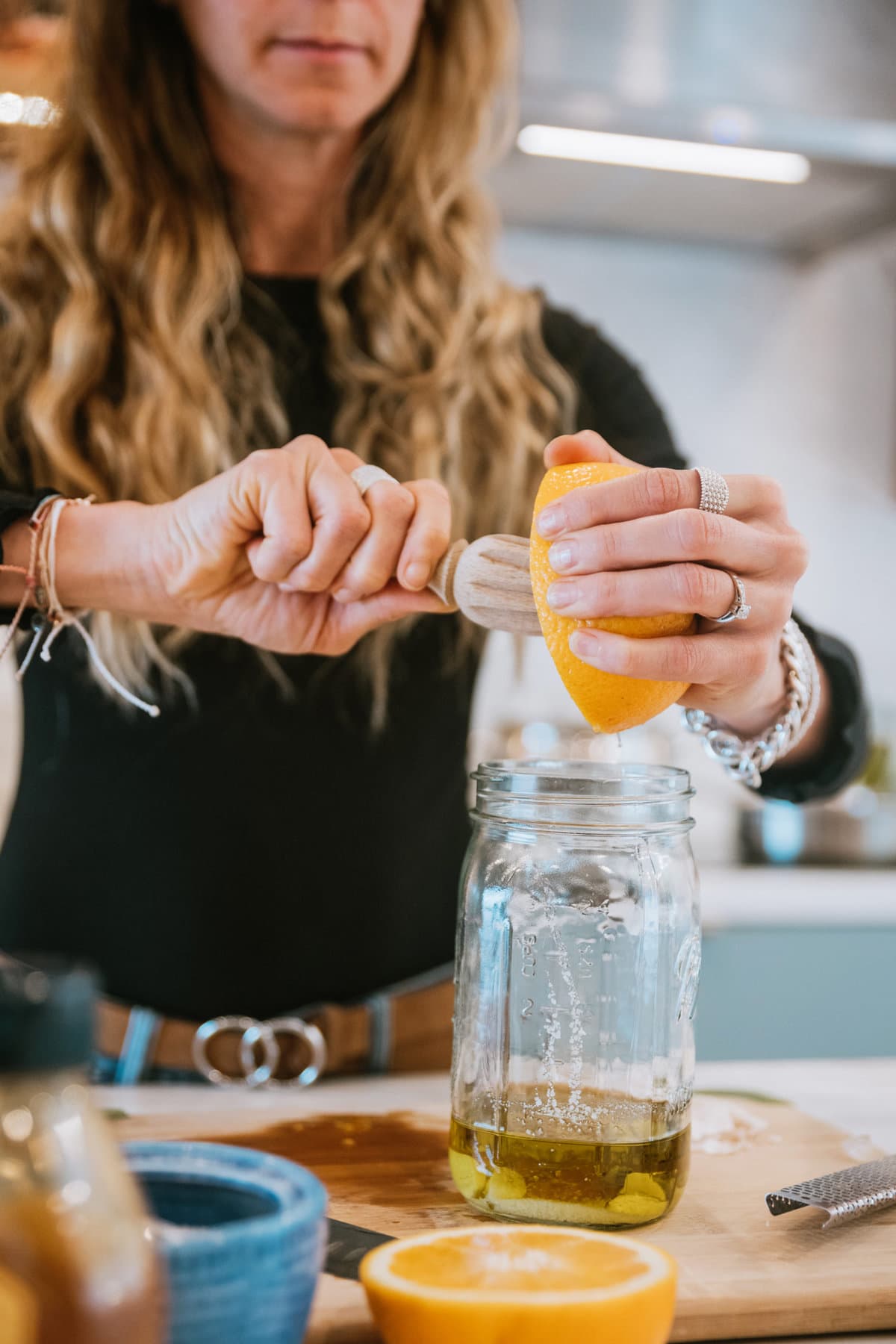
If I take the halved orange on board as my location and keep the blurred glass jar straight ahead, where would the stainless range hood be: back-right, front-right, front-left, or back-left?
back-right

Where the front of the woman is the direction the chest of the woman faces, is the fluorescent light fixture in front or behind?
behind

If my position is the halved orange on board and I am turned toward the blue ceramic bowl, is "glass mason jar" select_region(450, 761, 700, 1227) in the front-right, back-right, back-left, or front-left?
back-right

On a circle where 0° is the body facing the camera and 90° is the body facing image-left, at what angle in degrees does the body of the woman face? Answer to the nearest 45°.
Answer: approximately 0°

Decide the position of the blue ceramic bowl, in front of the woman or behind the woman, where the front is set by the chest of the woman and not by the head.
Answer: in front

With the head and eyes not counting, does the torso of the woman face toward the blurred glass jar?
yes

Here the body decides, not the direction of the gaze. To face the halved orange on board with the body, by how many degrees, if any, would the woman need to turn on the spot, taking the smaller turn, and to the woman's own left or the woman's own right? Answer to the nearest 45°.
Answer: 0° — they already face it
